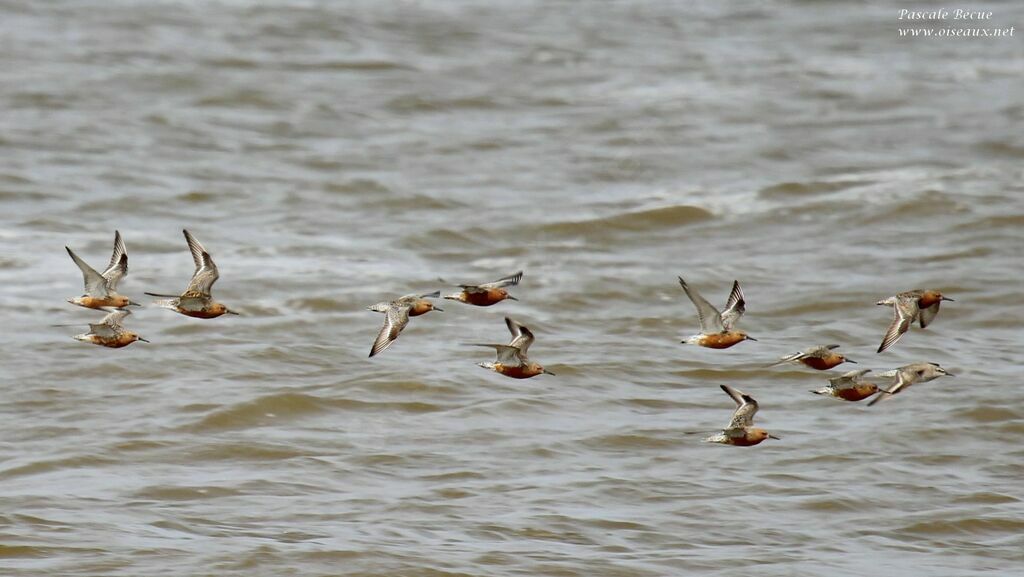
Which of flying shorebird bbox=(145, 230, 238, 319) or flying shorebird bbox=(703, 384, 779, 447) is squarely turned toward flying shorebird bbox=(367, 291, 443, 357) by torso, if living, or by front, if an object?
flying shorebird bbox=(145, 230, 238, 319)

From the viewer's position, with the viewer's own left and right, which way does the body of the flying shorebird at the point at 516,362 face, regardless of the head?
facing to the right of the viewer

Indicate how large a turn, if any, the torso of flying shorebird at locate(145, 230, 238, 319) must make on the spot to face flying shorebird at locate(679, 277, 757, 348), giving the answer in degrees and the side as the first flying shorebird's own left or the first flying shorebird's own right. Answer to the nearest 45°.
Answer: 0° — it already faces it

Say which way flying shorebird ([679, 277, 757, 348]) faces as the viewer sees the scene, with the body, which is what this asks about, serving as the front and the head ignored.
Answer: to the viewer's right

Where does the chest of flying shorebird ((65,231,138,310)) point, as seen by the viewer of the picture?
to the viewer's right

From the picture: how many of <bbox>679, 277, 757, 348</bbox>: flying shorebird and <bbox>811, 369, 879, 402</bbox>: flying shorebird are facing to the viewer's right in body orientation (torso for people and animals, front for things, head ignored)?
2

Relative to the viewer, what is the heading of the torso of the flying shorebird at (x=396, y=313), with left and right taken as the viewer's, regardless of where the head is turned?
facing to the right of the viewer

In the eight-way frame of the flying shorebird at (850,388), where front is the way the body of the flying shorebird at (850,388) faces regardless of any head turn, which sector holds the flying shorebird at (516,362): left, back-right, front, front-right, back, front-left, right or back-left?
back

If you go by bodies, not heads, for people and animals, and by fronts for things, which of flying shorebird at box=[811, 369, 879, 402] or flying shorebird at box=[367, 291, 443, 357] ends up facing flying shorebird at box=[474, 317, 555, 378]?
flying shorebird at box=[367, 291, 443, 357]

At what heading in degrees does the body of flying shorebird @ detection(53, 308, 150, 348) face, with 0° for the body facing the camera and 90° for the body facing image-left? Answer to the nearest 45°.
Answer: approximately 270°

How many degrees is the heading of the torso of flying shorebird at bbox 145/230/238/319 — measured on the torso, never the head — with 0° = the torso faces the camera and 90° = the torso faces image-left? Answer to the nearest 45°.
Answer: approximately 270°

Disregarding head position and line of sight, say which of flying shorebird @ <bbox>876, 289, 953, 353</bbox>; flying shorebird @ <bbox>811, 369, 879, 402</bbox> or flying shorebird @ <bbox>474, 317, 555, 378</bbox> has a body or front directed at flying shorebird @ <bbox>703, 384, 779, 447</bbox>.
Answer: flying shorebird @ <bbox>474, 317, 555, 378</bbox>

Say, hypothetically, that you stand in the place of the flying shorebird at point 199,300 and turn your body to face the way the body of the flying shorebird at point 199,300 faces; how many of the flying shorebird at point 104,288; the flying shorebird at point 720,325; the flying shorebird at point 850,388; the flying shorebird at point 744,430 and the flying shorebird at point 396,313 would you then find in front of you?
4

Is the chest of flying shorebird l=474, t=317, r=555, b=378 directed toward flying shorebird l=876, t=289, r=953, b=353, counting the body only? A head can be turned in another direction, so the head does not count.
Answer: yes

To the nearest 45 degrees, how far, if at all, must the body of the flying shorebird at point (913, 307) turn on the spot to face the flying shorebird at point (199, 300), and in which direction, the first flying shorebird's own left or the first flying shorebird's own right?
approximately 180°

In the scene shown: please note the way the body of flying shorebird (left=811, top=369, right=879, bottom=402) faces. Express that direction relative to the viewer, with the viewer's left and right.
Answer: facing to the right of the viewer

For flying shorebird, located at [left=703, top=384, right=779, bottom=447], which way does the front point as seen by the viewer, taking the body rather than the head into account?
to the viewer's right
